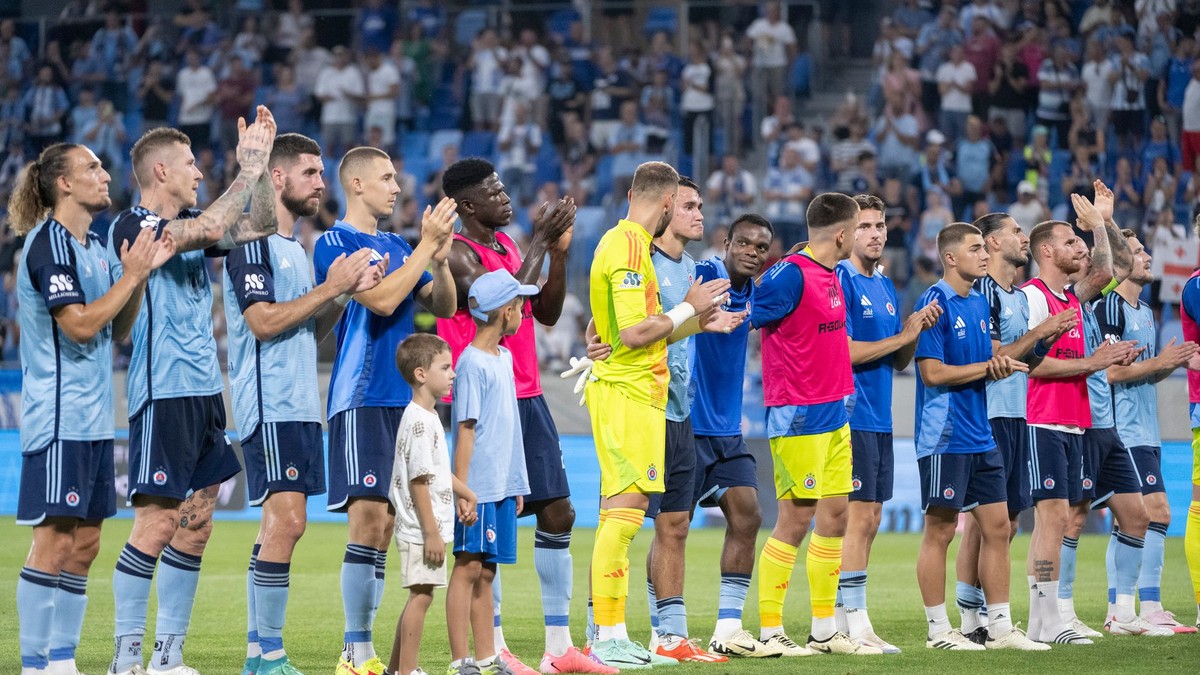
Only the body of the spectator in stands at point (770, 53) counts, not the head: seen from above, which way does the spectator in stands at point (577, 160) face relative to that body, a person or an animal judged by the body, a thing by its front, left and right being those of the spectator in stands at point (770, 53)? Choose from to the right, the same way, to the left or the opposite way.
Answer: the same way

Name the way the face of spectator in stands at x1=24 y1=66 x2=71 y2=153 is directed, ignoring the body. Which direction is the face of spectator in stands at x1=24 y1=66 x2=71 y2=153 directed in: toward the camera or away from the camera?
toward the camera

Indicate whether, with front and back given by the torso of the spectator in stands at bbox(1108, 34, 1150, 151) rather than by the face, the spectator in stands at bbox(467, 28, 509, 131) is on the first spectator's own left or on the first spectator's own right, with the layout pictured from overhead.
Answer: on the first spectator's own right

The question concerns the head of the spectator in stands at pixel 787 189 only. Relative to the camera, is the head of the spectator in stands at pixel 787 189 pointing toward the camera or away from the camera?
toward the camera

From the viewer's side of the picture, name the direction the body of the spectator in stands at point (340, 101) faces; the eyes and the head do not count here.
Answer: toward the camera

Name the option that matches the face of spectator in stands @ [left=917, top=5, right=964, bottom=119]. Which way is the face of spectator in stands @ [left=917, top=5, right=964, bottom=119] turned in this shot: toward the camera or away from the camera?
toward the camera

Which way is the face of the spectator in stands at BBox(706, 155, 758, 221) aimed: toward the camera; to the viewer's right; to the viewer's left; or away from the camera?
toward the camera

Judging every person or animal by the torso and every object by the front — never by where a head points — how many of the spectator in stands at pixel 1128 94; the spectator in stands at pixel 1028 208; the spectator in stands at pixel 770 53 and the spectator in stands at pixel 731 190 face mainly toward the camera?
4

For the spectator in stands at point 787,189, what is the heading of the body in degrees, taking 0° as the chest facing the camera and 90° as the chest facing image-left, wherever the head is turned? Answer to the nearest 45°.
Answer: approximately 0°

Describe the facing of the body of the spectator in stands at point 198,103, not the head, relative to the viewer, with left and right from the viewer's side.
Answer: facing the viewer

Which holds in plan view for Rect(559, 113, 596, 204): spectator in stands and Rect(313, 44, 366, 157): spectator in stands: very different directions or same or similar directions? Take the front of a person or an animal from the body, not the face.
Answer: same or similar directions

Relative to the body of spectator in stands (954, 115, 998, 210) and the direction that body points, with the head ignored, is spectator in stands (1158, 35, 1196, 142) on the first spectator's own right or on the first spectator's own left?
on the first spectator's own left

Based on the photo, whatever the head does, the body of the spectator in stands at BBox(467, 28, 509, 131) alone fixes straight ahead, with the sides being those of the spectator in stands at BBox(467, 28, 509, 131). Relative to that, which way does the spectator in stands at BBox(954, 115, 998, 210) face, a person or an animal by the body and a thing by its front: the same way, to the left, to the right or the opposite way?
the same way

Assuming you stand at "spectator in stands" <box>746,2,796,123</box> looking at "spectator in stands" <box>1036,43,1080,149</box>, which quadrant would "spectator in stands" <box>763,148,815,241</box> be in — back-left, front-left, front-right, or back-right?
front-right

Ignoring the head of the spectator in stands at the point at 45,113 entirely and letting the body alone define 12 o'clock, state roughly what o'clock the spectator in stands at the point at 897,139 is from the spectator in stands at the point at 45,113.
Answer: the spectator in stands at the point at 897,139 is roughly at 10 o'clock from the spectator in stands at the point at 45,113.

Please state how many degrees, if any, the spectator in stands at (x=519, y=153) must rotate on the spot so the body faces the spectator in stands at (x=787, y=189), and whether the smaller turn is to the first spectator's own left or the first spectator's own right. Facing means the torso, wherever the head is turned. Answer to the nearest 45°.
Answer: approximately 45° to the first spectator's own left

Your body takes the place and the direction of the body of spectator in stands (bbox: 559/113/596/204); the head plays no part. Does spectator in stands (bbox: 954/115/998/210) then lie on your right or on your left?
on your left
